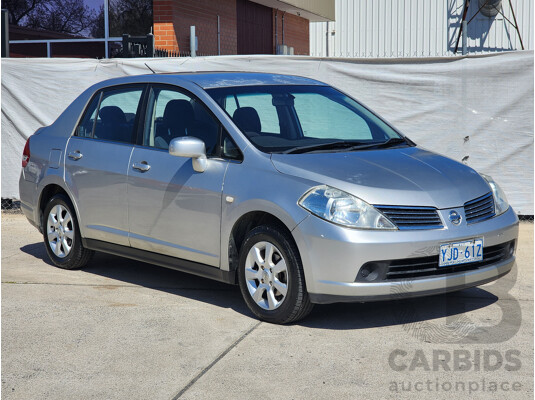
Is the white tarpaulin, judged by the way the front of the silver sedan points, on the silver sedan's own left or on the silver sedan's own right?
on the silver sedan's own left

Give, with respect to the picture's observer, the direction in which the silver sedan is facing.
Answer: facing the viewer and to the right of the viewer
